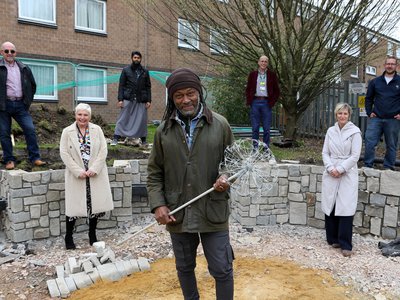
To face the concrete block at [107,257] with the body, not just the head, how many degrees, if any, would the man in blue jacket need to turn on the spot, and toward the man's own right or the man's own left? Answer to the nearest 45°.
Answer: approximately 45° to the man's own right

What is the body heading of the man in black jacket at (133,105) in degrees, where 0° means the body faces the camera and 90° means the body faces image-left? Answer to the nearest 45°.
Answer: approximately 0°

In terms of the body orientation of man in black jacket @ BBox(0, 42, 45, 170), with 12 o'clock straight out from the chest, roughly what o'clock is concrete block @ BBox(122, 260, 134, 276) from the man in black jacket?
The concrete block is roughly at 11 o'clock from the man in black jacket.

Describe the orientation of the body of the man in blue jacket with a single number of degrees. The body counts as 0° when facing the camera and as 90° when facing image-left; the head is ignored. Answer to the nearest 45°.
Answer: approximately 0°

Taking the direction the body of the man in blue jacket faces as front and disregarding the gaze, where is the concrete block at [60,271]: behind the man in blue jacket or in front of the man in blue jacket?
in front

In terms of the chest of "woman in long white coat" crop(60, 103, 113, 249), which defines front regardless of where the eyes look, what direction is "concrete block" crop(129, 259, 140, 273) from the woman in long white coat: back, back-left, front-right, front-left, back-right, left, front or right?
front-left

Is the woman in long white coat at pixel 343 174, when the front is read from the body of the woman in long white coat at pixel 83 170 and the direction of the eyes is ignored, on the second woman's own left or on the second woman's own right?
on the second woman's own left

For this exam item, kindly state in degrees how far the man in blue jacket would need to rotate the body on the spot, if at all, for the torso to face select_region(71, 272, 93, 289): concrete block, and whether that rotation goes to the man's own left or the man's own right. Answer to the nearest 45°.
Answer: approximately 45° to the man's own right
